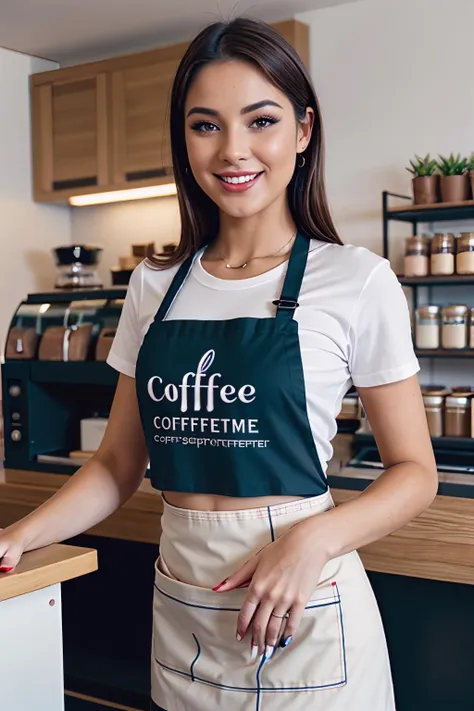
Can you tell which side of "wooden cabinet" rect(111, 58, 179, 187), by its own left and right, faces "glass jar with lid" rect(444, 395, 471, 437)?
left

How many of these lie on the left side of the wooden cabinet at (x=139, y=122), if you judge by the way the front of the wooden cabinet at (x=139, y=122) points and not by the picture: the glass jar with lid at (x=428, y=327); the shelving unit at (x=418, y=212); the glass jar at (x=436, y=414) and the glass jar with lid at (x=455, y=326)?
4

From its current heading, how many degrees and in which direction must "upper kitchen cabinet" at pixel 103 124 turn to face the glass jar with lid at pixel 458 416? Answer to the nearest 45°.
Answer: approximately 90° to its left

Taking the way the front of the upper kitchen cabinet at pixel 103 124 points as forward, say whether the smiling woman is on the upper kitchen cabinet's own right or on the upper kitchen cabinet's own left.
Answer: on the upper kitchen cabinet's own left

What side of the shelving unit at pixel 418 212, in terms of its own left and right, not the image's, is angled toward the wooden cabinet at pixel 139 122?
right

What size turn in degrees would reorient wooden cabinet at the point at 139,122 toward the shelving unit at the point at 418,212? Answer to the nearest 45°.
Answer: approximately 90° to its left

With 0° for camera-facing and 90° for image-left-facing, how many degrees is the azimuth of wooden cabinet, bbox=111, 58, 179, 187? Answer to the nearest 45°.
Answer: approximately 45°

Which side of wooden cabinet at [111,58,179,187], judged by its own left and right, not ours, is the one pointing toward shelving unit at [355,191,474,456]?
left

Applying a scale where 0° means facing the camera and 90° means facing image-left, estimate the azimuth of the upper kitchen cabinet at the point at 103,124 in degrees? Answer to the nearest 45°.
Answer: approximately 45°
